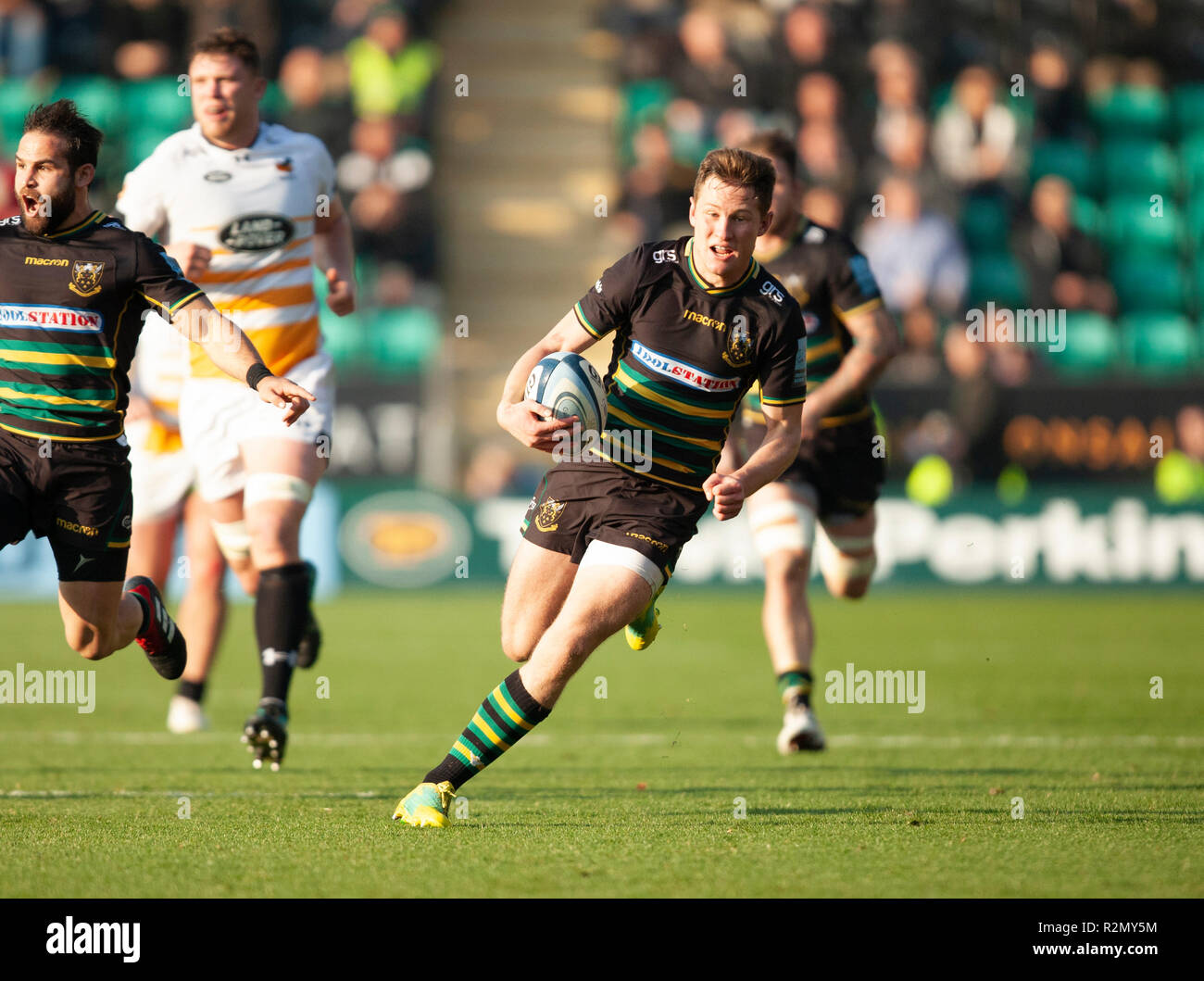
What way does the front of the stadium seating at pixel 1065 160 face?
toward the camera

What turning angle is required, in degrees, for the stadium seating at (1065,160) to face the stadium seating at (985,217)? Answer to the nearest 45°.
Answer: approximately 45° to its right

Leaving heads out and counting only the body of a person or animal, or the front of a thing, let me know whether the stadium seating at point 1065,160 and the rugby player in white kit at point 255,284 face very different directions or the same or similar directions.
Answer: same or similar directions

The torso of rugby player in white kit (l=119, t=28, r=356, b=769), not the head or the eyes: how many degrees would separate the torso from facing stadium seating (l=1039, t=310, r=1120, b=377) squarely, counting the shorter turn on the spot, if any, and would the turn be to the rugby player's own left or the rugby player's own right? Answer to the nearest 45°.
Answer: approximately 135° to the rugby player's own left

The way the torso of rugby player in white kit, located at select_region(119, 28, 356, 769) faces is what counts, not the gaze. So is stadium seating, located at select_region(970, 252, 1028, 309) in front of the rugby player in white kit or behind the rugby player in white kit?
behind

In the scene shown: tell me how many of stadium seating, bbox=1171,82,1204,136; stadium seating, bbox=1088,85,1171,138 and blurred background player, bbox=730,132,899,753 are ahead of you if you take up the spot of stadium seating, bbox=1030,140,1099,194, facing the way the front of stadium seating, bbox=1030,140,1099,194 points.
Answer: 1

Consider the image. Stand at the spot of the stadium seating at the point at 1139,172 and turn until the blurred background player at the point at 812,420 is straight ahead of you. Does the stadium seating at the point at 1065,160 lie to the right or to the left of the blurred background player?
right

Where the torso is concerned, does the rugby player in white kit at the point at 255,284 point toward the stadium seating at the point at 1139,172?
no

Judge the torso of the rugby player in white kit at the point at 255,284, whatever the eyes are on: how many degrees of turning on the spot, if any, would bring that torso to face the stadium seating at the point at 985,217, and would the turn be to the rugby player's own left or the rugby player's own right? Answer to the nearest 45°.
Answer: approximately 135° to the rugby player's own left

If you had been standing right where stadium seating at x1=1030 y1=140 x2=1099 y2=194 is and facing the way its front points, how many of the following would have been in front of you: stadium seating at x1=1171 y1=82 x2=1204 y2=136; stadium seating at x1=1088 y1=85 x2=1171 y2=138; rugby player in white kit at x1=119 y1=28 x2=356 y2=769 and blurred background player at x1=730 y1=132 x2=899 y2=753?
2

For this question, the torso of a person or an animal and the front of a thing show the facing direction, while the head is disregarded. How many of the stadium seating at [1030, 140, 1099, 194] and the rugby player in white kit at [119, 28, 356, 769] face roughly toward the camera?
2

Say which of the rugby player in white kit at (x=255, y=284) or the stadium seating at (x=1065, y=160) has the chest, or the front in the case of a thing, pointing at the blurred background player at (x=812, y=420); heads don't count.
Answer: the stadium seating

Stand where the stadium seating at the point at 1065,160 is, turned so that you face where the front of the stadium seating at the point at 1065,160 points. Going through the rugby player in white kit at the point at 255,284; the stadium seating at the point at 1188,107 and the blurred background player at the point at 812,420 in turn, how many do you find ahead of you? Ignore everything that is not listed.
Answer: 2

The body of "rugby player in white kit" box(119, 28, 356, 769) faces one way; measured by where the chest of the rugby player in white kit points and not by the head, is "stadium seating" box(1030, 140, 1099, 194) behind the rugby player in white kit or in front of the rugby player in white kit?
behind
